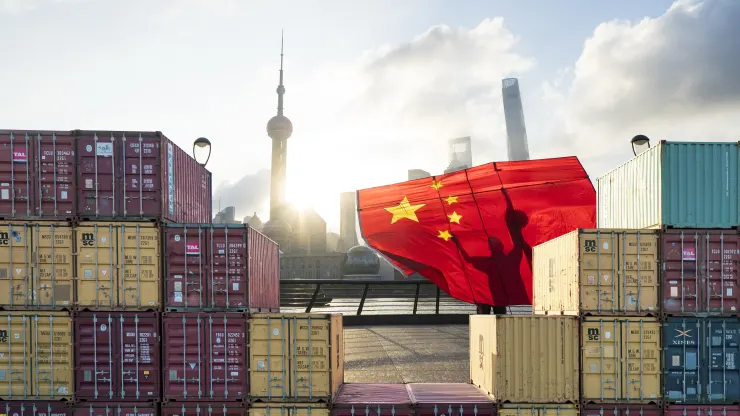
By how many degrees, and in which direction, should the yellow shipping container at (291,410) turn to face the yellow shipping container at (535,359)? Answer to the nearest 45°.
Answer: approximately 90° to its left

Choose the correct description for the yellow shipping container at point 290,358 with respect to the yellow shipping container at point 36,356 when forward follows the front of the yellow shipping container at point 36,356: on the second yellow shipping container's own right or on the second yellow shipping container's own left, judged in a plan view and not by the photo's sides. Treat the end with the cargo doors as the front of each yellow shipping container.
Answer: on the second yellow shipping container's own left

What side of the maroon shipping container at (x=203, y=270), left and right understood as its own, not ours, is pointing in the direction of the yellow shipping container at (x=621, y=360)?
left

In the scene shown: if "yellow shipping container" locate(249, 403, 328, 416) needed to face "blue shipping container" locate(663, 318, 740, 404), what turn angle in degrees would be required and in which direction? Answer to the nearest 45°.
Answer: approximately 90° to its left

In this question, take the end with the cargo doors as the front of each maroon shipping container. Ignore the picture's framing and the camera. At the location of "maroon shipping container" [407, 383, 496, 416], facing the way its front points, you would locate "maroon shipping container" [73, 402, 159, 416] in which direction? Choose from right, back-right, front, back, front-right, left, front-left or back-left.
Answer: right

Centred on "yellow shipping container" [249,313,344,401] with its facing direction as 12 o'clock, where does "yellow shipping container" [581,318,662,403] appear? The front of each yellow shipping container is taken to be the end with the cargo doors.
"yellow shipping container" [581,318,662,403] is roughly at 9 o'clock from "yellow shipping container" [249,313,344,401].
